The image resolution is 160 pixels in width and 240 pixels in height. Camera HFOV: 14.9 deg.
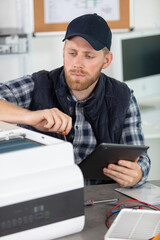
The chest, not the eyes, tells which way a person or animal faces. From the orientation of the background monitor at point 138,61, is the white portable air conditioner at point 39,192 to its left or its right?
on its right

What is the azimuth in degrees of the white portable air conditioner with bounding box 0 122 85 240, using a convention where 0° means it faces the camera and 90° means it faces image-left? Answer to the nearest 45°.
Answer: approximately 315°

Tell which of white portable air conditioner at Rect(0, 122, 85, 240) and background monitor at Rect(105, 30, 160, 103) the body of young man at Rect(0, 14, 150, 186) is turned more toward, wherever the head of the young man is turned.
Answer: the white portable air conditioner

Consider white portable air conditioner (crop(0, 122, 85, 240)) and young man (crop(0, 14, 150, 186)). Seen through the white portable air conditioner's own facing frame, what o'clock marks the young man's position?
The young man is roughly at 8 o'clock from the white portable air conditioner.

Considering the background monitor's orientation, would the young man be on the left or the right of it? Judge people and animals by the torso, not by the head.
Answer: on its right

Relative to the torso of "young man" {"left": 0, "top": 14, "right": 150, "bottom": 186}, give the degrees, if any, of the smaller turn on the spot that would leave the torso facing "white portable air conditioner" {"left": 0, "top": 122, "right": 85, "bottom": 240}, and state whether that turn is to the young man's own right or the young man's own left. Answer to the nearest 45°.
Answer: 0° — they already face it

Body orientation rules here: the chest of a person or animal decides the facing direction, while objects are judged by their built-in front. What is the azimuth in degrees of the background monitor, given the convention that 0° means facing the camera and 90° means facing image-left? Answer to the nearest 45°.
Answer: approximately 315°
